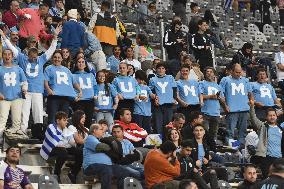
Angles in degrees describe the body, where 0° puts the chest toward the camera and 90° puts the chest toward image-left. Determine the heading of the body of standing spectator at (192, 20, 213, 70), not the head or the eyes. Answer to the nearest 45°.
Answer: approximately 315°

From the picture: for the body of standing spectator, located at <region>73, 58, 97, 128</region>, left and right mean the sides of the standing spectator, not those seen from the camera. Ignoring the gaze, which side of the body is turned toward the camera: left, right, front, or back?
front

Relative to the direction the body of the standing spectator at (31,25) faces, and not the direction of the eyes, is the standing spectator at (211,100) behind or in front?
in front

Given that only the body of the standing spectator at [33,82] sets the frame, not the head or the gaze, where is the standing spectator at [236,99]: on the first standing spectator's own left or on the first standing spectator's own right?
on the first standing spectator's own left

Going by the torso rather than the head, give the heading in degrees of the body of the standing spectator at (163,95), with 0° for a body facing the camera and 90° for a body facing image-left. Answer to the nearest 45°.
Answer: approximately 0°

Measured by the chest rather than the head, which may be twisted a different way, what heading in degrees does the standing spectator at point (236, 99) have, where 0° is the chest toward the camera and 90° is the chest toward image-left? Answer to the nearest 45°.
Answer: approximately 0°

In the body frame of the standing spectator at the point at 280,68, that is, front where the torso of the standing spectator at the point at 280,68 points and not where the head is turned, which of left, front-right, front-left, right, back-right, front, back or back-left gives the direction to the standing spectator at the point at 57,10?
back-right

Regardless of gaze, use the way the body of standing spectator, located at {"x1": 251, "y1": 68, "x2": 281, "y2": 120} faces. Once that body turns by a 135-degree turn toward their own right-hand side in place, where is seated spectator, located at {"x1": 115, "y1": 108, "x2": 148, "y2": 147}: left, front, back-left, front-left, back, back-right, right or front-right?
left

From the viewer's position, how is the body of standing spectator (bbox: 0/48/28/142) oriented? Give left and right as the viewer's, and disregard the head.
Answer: facing the viewer

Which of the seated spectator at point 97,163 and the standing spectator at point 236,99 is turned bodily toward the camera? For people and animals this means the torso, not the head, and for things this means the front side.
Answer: the standing spectator
